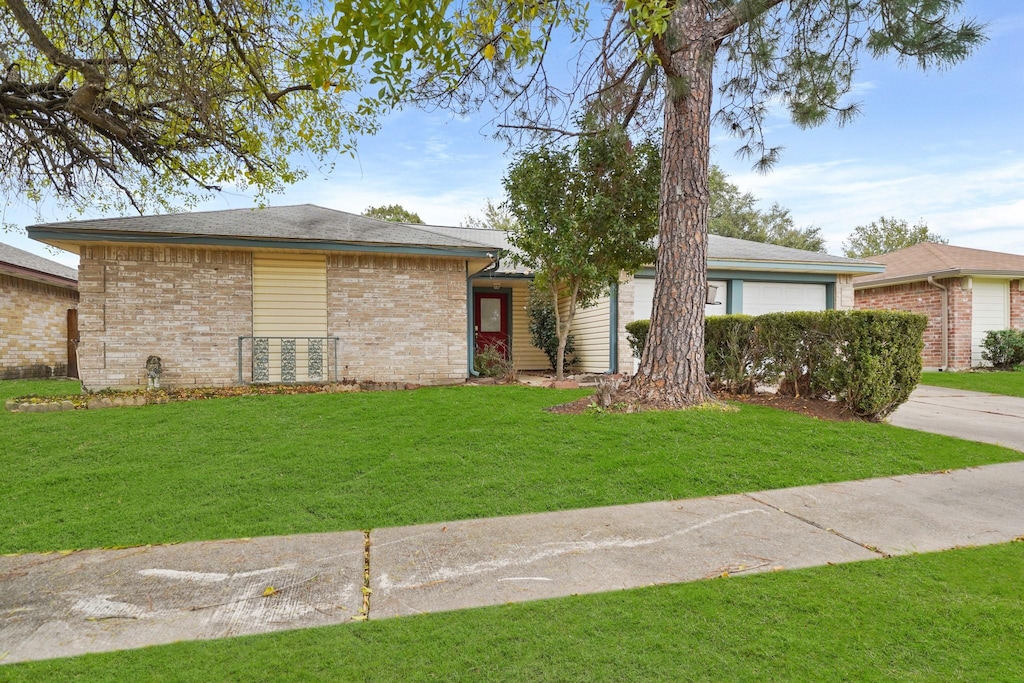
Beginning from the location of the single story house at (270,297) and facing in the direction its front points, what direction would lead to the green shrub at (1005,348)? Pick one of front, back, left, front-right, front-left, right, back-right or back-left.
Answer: left

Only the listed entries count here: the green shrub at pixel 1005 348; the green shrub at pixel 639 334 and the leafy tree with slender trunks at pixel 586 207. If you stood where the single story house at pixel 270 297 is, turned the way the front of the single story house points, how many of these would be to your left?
3

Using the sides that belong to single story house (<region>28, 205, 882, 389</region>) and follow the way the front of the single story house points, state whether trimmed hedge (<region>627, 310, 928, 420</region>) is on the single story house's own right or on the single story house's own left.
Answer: on the single story house's own left

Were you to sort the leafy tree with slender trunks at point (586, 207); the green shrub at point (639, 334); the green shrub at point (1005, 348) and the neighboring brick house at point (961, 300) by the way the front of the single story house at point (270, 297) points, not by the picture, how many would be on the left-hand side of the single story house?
4

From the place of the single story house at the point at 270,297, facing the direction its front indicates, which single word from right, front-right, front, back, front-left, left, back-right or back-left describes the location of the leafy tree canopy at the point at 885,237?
back-left

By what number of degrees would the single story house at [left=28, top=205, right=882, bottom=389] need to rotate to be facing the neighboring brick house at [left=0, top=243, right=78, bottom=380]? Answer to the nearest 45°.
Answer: approximately 135° to its right

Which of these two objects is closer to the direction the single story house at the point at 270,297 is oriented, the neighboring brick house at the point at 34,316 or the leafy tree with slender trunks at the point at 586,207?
the leafy tree with slender trunks

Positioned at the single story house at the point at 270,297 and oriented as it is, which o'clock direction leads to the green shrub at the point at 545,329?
The green shrub is roughly at 8 o'clock from the single story house.

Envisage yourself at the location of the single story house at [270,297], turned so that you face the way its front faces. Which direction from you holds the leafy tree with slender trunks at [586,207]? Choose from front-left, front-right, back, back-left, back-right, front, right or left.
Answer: left

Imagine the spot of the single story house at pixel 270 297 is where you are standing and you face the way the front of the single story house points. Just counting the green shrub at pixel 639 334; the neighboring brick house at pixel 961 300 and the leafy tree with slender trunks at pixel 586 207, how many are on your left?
3

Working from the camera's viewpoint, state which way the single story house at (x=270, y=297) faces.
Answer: facing the viewer

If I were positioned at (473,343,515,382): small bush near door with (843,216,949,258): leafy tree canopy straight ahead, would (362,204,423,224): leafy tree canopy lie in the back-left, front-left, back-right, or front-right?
front-left
